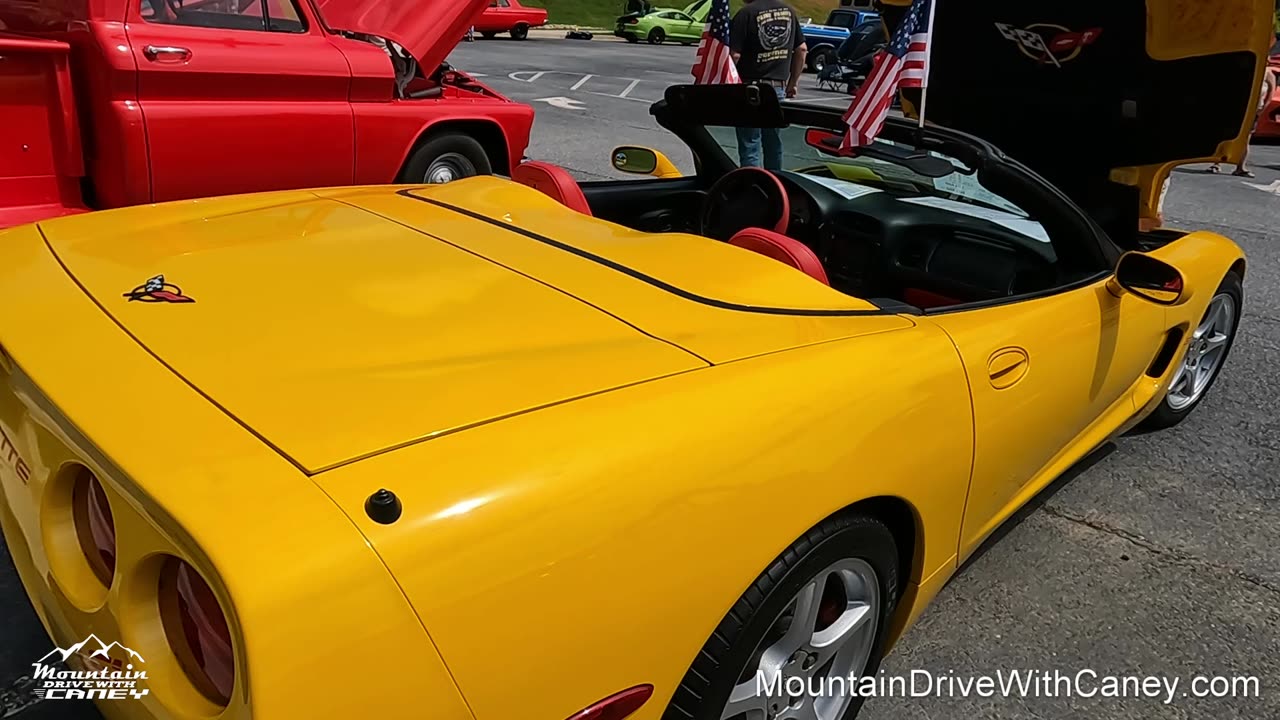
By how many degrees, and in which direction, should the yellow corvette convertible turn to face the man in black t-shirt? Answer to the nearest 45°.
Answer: approximately 45° to its left

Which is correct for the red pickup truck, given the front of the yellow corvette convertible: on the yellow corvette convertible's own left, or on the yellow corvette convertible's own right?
on the yellow corvette convertible's own left

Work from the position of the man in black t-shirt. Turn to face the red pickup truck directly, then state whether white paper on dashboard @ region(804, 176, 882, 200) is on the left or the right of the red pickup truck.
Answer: left

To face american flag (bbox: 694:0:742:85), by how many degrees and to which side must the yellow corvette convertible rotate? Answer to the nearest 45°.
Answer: approximately 45° to its left

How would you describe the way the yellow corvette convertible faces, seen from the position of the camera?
facing away from the viewer and to the right of the viewer
